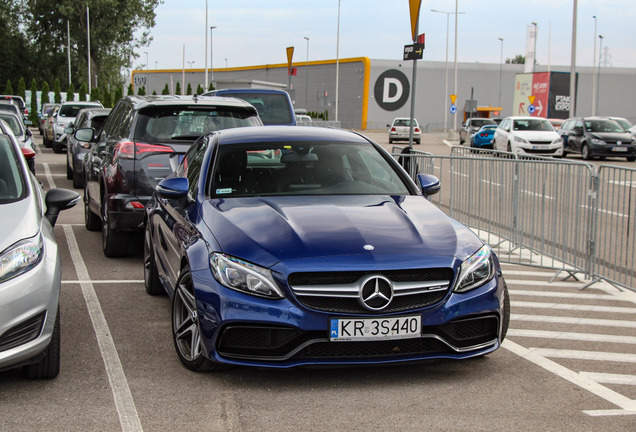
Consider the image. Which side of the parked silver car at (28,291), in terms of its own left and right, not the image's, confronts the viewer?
front

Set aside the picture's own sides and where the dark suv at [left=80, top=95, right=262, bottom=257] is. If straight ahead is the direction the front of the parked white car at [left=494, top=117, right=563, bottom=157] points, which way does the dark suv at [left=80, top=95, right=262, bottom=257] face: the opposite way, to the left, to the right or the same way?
the opposite way

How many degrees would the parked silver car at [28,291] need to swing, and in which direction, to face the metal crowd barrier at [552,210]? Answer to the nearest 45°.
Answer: approximately 135° to its left

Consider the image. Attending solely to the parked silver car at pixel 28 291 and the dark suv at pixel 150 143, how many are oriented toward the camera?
1

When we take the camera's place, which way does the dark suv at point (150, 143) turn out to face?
facing away from the viewer and to the left of the viewer

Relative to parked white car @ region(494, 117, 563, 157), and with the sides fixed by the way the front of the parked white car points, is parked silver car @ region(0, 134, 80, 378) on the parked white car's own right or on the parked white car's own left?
on the parked white car's own right

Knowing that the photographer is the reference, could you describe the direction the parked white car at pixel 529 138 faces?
facing the viewer and to the right of the viewer

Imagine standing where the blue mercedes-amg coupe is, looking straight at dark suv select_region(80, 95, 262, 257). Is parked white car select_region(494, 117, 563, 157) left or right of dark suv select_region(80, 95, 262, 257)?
right

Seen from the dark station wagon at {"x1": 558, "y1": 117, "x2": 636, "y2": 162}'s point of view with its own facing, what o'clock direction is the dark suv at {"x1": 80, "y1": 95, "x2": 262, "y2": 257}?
the dark suv at {"x1": 80, "y1": 95, "x2": 262, "y2": 257} is roughly at 2 o'clock from the dark station wagon at {"x1": 558, "y1": 117, "x2": 636, "y2": 162}.
